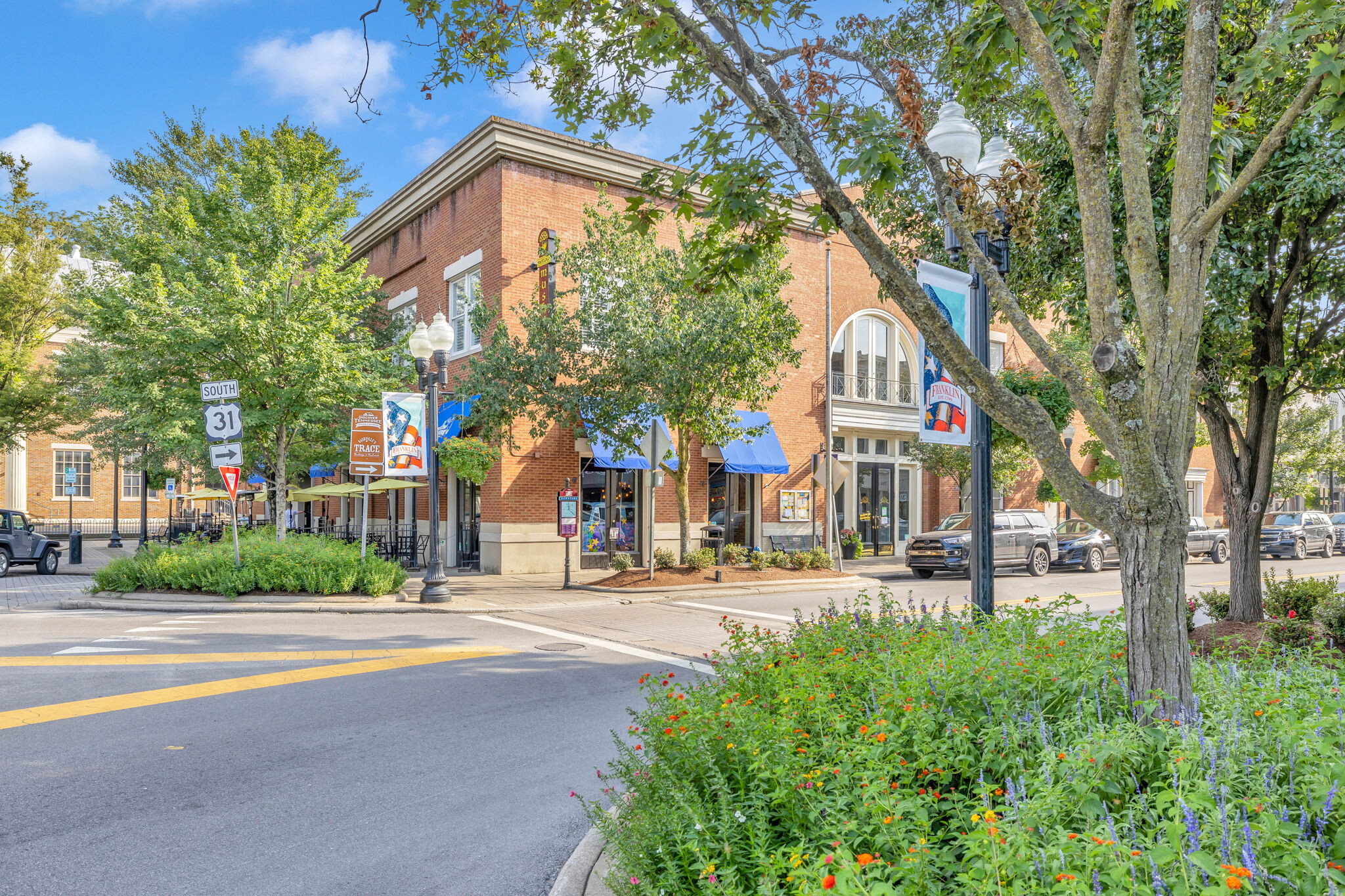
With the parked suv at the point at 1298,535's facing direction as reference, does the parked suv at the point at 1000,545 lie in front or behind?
in front

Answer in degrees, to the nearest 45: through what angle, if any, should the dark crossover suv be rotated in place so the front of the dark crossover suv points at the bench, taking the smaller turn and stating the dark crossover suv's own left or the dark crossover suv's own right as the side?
approximately 45° to the dark crossover suv's own right

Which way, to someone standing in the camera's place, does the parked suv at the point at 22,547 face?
facing to the right of the viewer

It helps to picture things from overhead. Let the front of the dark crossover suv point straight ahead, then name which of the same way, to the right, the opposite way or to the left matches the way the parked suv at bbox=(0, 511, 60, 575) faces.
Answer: the opposite way

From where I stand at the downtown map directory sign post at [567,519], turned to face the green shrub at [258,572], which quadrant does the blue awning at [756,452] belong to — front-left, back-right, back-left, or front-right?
back-right

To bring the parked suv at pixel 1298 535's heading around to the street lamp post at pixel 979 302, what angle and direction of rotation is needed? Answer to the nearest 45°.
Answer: approximately 45° to its left

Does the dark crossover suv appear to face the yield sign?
yes

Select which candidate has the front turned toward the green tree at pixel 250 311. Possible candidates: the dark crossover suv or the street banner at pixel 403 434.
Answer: the dark crossover suv

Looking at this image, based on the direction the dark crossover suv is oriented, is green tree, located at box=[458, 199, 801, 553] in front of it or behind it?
in front

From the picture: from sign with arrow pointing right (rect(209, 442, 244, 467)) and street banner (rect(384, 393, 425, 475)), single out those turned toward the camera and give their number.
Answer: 2

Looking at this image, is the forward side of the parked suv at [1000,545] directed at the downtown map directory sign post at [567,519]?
yes

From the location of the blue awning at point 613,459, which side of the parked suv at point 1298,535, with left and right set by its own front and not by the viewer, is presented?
front

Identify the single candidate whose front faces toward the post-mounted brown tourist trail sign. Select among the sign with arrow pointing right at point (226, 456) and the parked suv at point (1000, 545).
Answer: the parked suv

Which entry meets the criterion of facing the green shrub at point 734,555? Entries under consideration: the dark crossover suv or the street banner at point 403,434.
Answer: the dark crossover suv
